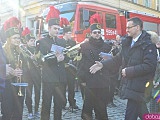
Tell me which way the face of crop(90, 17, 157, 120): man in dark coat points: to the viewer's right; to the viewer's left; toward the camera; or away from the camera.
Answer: to the viewer's left

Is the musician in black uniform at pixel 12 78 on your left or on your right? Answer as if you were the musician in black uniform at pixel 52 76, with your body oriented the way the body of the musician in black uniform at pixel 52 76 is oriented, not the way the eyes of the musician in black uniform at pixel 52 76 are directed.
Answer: on your right

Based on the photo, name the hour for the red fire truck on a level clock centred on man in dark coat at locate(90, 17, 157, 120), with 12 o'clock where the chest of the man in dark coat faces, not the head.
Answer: The red fire truck is roughly at 4 o'clock from the man in dark coat.

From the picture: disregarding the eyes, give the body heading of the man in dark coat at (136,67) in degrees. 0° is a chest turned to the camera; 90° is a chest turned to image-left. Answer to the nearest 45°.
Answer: approximately 45°

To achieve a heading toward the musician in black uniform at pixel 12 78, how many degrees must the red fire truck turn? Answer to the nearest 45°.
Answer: approximately 45° to its left

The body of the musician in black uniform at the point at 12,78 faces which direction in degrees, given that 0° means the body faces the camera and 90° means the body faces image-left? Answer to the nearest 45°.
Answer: approximately 315°

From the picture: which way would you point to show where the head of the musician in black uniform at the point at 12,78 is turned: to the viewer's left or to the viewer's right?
to the viewer's right

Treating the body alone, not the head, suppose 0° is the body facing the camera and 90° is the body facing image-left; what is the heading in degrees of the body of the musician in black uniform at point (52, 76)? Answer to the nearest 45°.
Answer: approximately 315°

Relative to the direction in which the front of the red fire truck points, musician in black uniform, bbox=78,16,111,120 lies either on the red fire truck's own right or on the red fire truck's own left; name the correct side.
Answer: on the red fire truck's own left

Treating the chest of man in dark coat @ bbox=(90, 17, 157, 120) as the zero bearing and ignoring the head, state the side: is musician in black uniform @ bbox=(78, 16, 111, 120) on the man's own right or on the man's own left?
on the man's own right

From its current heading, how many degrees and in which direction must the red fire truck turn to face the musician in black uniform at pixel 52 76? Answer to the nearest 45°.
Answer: approximately 45° to its left
